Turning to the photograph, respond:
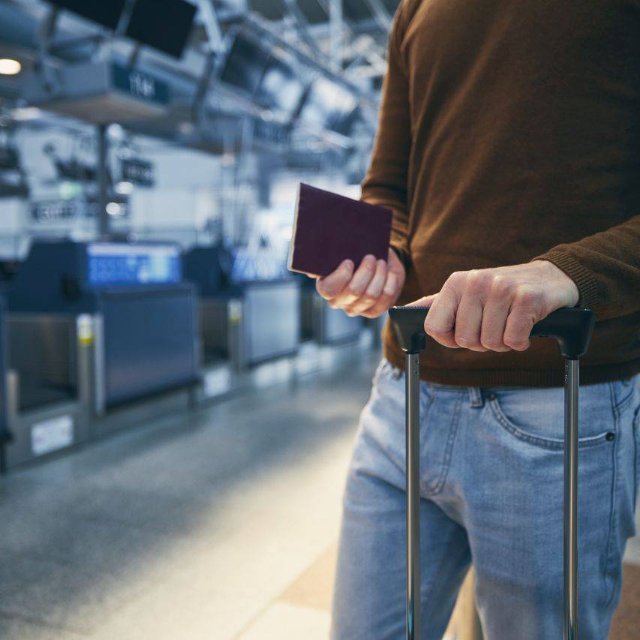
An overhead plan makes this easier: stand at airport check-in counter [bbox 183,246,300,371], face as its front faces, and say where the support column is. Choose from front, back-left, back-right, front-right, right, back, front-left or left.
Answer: back

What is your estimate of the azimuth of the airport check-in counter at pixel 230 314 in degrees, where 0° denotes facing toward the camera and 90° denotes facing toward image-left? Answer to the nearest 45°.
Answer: approximately 315°

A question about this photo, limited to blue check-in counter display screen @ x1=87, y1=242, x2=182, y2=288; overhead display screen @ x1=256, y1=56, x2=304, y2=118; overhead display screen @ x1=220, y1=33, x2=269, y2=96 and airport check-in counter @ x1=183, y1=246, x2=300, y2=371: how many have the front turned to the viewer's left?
0

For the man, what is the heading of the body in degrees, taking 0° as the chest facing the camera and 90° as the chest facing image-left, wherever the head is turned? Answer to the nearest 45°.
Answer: approximately 45°

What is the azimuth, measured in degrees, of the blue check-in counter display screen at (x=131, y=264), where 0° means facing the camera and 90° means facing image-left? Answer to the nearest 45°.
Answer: approximately 315°

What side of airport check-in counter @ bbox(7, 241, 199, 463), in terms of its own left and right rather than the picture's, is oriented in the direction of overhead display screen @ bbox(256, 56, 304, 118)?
left

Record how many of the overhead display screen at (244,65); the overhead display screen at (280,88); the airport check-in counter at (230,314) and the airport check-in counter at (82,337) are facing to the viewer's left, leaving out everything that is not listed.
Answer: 0

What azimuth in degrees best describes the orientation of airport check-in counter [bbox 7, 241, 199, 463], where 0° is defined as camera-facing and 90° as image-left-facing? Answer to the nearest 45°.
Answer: approximately 315°

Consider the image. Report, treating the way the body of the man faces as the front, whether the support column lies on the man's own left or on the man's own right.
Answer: on the man's own right

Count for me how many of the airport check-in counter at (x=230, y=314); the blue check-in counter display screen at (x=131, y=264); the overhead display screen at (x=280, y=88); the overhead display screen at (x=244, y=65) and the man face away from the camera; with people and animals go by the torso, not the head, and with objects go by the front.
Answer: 0

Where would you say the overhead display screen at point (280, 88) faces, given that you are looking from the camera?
facing the viewer and to the right of the viewer
